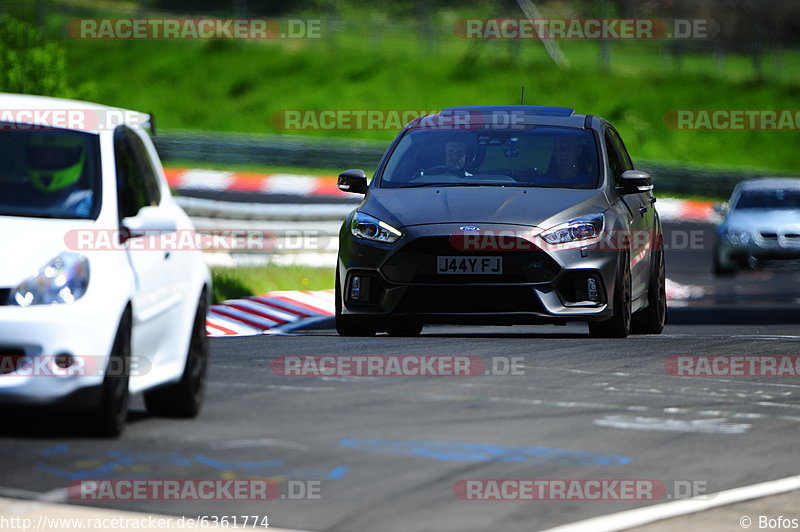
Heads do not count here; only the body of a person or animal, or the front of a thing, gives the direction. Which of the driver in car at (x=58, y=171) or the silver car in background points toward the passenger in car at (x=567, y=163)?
the silver car in background

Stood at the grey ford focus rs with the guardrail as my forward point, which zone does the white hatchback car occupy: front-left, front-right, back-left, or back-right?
back-left

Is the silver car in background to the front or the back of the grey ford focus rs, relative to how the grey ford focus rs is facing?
to the back

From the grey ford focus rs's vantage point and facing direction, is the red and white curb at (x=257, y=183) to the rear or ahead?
to the rear

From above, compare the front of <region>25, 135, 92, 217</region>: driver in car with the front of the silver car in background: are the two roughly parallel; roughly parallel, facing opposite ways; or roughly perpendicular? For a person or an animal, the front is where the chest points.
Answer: roughly parallel

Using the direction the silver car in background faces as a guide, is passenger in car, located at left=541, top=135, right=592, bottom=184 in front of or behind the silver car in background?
in front

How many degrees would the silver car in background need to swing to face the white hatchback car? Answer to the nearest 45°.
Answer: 0° — it already faces it

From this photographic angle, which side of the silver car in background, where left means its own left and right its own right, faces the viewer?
front

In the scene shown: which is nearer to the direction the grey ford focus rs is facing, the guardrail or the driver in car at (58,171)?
the driver in car

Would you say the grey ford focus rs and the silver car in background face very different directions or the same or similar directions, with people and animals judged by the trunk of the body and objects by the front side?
same or similar directions

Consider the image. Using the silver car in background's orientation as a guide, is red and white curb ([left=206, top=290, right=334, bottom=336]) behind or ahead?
ahead

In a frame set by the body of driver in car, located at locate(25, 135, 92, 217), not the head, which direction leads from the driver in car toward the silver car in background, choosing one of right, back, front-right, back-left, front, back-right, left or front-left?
back

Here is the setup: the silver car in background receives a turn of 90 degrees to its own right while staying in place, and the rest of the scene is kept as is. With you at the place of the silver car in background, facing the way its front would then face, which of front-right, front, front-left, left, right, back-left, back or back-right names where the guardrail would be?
front-right

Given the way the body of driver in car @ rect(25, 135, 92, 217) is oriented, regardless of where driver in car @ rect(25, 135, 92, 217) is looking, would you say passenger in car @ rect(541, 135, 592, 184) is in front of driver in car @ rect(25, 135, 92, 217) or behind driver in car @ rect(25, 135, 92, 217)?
behind
